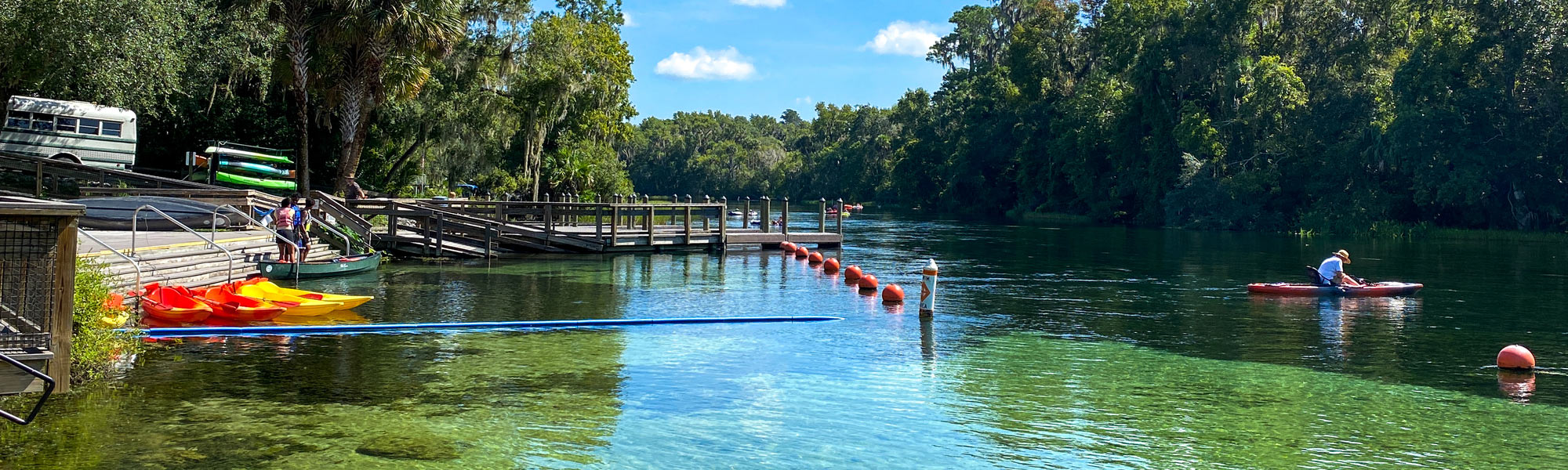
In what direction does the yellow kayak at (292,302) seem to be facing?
to the viewer's right

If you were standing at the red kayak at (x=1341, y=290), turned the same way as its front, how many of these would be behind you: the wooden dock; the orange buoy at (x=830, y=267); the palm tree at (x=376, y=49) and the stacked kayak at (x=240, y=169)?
4

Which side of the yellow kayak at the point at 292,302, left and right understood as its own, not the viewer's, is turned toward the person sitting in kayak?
front

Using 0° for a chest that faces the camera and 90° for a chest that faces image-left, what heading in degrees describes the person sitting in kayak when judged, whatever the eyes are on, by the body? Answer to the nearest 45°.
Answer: approximately 270°

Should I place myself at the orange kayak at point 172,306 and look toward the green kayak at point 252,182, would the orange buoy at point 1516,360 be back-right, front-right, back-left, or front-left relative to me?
back-right

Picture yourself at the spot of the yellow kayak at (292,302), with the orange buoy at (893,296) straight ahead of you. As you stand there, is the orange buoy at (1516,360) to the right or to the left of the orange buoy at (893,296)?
right

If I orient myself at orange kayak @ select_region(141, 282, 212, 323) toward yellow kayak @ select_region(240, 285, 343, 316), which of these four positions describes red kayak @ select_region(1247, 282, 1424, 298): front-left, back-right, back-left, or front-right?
front-right

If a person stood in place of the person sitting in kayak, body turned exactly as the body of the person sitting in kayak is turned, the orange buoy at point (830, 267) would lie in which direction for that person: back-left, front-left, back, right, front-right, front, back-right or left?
back

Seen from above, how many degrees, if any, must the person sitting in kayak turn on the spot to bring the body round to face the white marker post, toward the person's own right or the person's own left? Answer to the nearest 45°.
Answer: approximately 135° to the person's own right

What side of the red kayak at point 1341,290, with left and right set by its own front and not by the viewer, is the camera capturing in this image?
right
